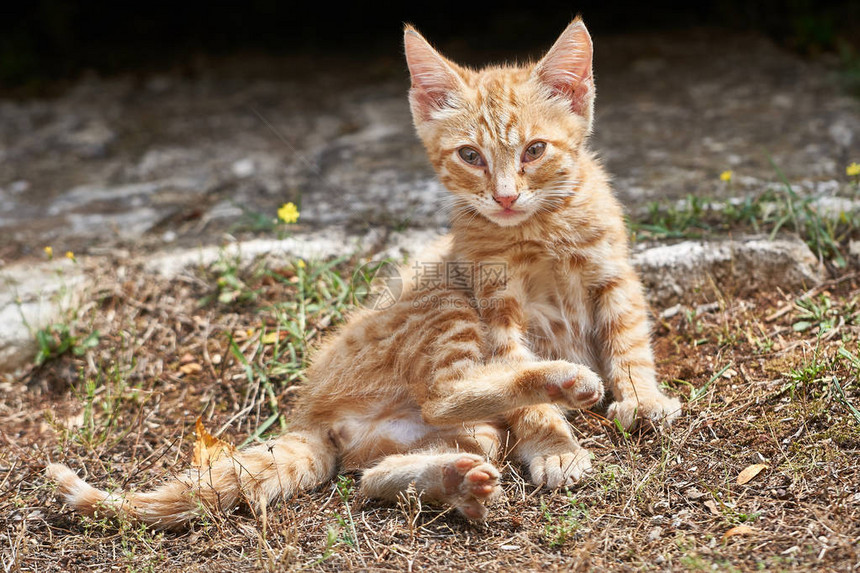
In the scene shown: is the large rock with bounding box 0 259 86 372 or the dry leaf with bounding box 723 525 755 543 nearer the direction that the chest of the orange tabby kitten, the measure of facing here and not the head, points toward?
the dry leaf

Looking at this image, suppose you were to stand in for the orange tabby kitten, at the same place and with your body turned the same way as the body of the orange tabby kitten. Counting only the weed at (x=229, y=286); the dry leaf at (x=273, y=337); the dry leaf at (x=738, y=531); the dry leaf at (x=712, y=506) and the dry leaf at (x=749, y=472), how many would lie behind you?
2

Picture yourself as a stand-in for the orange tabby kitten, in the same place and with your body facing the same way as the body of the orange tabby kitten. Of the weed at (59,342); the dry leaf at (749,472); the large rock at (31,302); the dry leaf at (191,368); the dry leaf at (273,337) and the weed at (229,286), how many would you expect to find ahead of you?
1

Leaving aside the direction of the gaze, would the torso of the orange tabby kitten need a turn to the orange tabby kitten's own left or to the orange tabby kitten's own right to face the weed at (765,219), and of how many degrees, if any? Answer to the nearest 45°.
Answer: approximately 90° to the orange tabby kitten's own left

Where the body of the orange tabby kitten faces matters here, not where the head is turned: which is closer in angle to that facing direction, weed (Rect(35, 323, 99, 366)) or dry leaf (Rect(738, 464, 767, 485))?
the dry leaf

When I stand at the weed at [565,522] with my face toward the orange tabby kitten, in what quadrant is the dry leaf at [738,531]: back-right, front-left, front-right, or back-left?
back-right

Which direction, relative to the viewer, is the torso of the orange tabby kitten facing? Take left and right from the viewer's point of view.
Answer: facing the viewer and to the right of the viewer

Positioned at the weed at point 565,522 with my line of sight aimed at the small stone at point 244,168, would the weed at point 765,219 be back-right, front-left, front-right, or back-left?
front-right

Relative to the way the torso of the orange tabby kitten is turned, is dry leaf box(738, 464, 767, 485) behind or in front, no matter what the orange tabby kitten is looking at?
in front

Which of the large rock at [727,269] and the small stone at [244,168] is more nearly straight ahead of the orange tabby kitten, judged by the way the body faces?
the large rock

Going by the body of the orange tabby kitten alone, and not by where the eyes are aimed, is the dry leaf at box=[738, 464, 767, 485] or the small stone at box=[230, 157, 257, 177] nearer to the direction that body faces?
the dry leaf

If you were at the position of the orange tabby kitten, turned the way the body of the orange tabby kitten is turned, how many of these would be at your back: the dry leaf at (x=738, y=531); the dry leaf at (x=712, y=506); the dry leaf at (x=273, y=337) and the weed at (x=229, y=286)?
2

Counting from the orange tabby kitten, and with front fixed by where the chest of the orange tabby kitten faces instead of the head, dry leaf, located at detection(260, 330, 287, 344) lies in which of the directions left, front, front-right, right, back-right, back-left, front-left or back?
back

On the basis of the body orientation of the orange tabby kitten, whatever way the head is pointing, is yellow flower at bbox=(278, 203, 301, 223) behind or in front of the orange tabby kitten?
behind

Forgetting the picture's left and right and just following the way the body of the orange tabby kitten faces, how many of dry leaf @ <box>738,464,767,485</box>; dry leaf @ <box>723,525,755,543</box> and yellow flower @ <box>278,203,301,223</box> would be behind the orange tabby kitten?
1
